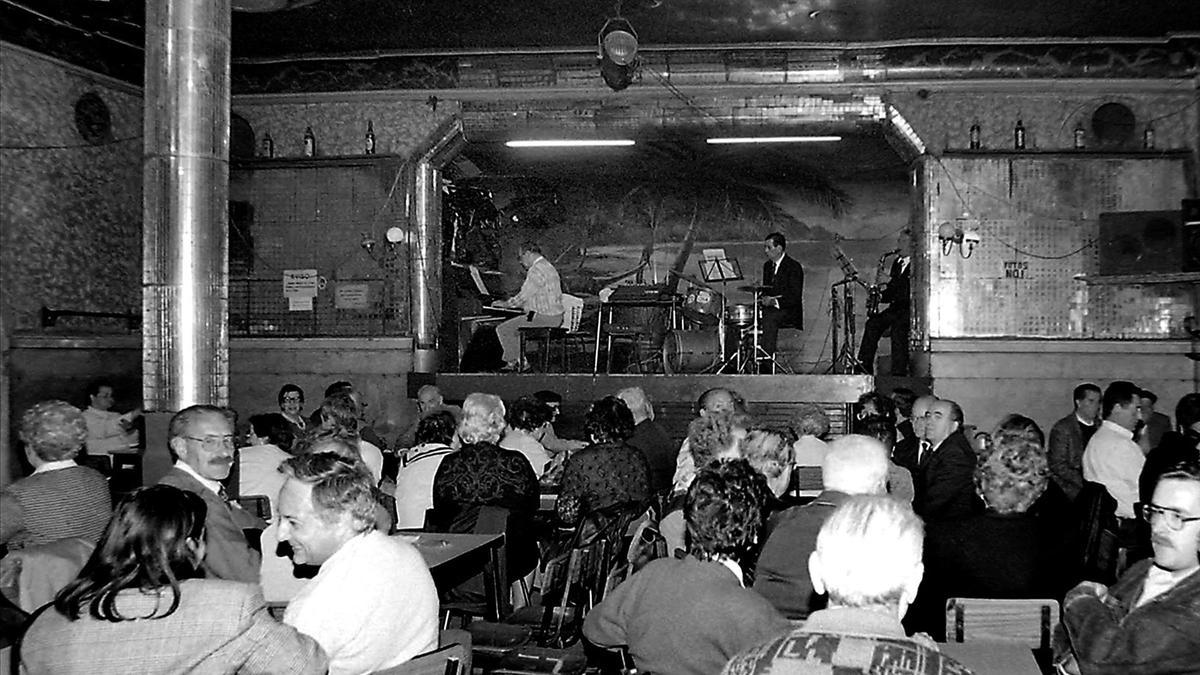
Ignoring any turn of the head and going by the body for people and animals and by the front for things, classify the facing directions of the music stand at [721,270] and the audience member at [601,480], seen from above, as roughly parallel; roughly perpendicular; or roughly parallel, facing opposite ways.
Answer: roughly parallel

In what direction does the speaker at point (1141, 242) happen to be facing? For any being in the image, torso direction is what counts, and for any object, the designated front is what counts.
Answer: toward the camera

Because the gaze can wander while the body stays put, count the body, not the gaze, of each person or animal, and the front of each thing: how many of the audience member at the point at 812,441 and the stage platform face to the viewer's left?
0

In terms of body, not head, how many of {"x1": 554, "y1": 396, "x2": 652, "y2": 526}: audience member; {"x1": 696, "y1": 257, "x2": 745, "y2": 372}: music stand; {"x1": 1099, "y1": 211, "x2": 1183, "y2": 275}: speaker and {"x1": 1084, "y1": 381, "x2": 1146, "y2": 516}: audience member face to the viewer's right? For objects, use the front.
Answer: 1

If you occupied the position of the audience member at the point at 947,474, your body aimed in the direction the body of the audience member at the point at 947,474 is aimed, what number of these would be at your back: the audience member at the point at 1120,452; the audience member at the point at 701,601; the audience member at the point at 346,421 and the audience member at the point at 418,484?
1

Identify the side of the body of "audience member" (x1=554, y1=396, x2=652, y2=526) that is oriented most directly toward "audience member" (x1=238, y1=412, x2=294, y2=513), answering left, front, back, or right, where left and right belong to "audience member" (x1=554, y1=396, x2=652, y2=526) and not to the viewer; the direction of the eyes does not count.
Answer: left

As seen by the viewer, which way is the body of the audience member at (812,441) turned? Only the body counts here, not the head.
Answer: away from the camera

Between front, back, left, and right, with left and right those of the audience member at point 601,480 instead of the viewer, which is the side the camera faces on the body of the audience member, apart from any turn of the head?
back

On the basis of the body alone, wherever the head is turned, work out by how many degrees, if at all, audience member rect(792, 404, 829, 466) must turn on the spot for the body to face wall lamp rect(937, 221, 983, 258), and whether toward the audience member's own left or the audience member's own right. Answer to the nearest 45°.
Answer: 0° — they already face it

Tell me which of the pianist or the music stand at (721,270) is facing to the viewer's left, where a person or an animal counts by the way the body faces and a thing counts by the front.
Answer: the pianist

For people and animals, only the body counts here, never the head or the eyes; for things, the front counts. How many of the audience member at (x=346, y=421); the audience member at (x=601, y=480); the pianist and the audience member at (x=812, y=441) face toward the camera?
0

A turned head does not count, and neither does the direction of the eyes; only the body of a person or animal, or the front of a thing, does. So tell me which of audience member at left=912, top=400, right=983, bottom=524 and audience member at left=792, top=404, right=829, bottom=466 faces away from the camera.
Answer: audience member at left=792, top=404, right=829, bottom=466

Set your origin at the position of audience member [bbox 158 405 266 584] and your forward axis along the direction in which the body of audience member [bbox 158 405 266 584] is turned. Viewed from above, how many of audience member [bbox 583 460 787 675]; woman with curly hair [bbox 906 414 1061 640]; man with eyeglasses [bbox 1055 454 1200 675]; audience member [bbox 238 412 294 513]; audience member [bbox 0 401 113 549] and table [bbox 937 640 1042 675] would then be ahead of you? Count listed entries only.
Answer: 4

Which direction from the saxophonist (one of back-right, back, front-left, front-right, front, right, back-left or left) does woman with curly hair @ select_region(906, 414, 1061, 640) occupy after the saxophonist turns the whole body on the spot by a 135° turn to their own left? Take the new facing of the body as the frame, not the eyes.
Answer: right

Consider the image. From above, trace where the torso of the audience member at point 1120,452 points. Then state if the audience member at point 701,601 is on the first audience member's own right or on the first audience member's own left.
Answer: on the first audience member's own right
